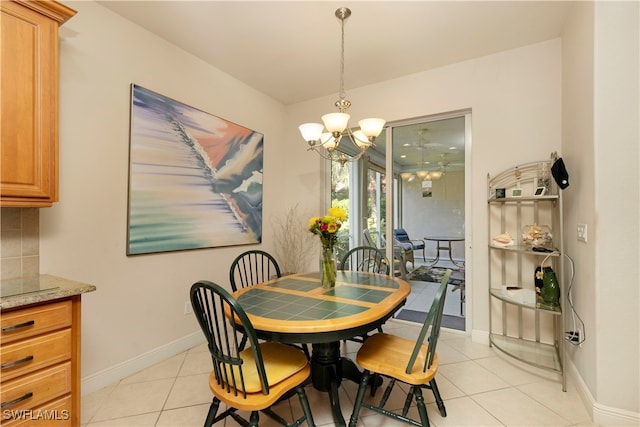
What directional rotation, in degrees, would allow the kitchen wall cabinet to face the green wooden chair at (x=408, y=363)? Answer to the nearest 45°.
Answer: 0° — it already faces it

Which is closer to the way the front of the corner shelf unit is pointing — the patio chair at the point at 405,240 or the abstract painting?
the abstract painting

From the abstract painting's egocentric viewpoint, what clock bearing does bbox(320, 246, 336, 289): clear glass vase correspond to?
The clear glass vase is roughly at 12 o'clock from the abstract painting.

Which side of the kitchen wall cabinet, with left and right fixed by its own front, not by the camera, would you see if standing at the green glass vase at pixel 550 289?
front

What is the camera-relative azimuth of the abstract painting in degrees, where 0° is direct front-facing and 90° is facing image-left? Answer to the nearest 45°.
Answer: approximately 315°

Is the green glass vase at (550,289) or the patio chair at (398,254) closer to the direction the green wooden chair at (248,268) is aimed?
the green glass vase

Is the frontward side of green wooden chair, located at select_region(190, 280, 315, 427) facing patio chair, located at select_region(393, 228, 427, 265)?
yes

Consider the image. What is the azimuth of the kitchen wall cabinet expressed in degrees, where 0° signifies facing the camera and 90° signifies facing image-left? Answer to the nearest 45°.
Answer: approximately 315°

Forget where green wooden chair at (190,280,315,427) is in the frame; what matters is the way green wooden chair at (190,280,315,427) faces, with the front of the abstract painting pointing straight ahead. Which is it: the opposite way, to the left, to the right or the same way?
to the left

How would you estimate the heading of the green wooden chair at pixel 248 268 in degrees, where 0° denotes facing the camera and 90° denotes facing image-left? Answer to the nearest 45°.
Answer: approximately 315°

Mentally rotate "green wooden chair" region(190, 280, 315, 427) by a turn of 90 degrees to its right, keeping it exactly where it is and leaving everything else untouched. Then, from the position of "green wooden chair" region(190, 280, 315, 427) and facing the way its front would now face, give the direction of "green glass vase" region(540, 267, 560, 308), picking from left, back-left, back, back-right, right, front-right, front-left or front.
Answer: front-left
